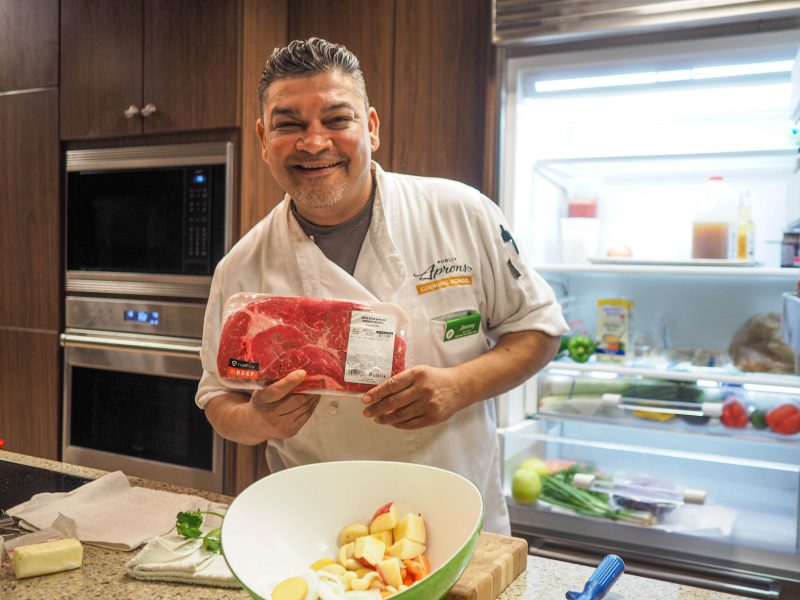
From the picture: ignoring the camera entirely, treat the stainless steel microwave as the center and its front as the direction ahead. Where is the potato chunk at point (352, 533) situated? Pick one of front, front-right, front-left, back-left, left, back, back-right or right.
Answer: front-left

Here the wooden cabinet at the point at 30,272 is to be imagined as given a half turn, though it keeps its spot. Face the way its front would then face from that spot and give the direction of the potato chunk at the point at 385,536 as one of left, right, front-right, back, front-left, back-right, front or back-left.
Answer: back-right

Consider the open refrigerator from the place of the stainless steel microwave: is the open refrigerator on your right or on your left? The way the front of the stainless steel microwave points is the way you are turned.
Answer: on your left

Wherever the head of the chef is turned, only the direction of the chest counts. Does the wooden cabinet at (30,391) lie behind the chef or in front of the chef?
behind

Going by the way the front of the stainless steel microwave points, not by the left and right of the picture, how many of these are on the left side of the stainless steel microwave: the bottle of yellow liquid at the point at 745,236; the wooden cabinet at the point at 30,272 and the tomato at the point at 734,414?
2

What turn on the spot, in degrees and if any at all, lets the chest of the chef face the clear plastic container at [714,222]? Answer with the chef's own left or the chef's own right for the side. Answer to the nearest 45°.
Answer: approximately 135° to the chef's own left

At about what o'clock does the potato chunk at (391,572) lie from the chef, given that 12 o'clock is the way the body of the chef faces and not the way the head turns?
The potato chunk is roughly at 12 o'clock from the chef.

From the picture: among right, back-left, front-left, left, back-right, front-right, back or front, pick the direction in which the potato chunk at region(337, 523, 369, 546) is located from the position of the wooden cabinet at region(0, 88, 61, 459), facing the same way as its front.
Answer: front-left

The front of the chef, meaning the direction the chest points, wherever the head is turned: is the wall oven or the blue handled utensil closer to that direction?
the blue handled utensil
